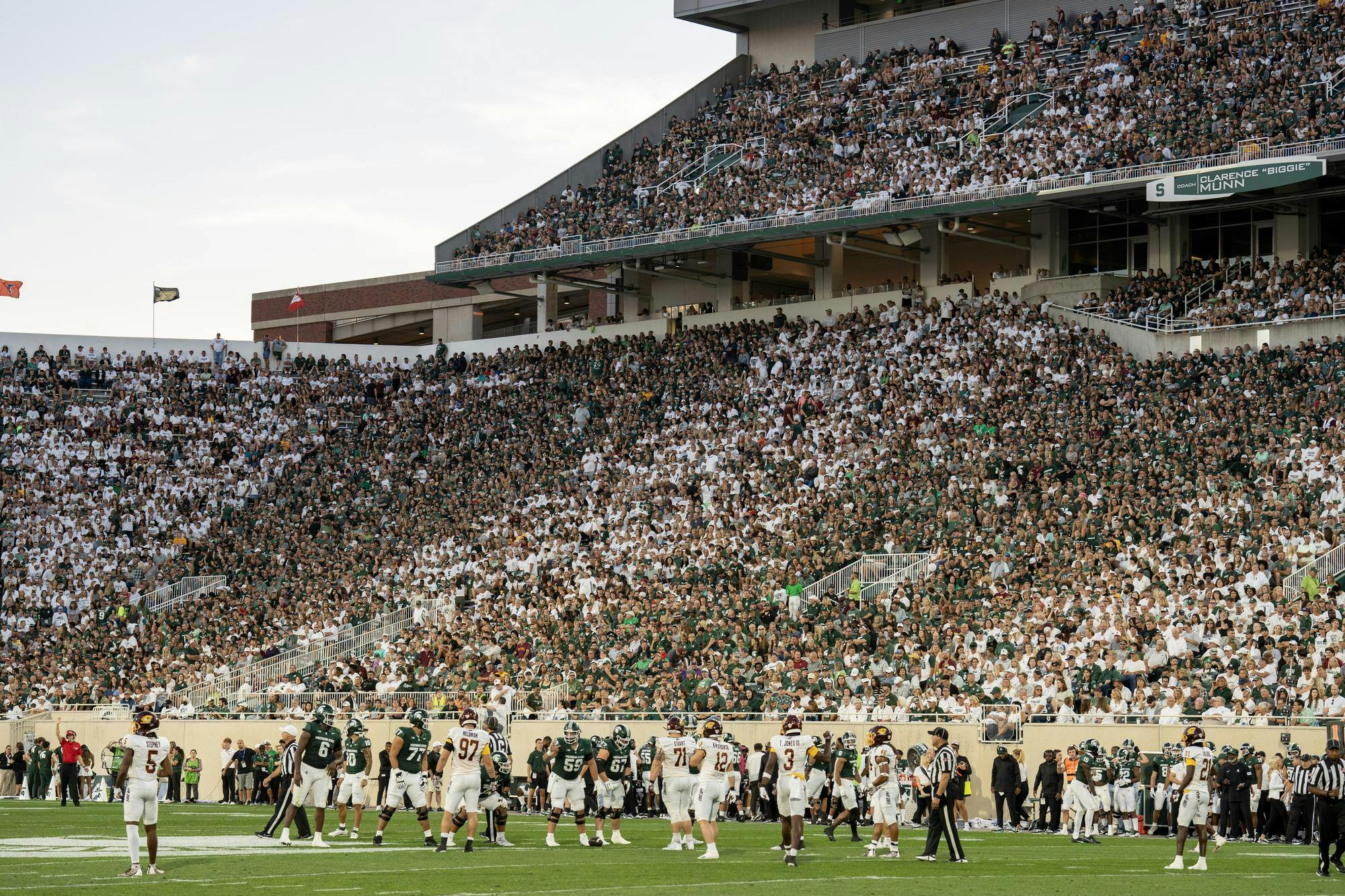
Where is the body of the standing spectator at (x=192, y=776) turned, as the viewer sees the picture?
toward the camera

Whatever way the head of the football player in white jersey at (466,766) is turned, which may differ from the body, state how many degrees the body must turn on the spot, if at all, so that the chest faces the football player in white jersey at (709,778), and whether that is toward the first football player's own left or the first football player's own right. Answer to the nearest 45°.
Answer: approximately 90° to the first football player's own right

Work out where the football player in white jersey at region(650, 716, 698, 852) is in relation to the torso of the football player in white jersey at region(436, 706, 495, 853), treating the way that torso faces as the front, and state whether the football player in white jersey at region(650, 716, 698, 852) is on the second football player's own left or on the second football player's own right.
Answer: on the second football player's own right

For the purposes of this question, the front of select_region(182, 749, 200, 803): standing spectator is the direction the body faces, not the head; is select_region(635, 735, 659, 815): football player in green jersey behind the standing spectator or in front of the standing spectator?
in front

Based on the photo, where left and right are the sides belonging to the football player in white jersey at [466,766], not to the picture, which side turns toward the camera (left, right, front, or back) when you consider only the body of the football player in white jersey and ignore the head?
back

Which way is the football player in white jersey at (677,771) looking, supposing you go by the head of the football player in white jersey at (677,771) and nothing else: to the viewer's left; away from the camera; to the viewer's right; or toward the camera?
away from the camera

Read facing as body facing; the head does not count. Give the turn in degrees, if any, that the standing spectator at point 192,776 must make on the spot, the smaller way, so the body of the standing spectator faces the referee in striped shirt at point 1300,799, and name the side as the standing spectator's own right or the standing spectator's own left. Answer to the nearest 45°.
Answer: approximately 45° to the standing spectator's own left

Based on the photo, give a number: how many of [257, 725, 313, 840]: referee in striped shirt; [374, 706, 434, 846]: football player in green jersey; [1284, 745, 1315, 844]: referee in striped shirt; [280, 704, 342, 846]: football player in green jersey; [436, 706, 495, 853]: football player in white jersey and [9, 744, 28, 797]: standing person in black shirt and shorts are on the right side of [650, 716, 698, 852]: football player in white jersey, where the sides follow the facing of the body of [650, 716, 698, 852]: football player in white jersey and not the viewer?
1

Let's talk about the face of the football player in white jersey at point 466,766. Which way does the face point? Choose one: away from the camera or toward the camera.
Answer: away from the camera

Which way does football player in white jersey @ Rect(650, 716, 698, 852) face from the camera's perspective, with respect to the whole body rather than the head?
away from the camera

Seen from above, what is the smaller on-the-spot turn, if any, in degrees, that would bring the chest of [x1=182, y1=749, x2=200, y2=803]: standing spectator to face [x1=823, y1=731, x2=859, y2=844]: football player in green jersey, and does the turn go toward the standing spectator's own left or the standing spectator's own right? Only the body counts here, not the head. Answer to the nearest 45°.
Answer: approximately 45° to the standing spectator's own left

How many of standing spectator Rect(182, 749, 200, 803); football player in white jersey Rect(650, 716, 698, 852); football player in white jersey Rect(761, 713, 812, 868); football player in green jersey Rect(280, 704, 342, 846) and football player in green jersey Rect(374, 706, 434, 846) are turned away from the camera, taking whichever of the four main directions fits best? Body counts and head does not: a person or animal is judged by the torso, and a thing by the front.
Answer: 2

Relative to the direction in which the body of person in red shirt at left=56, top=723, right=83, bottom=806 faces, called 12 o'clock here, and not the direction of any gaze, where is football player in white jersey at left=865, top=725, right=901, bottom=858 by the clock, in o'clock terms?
The football player in white jersey is roughly at 11 o'clock from the person in red shirt.
